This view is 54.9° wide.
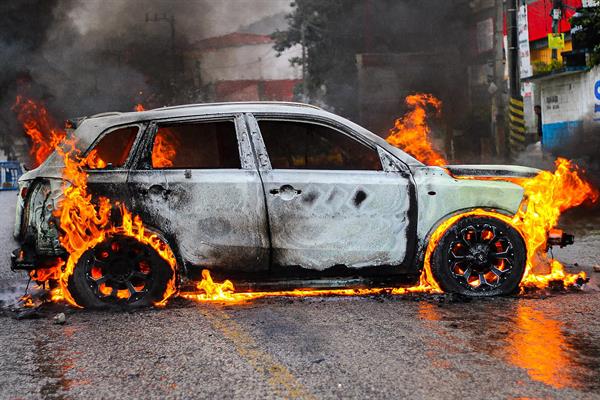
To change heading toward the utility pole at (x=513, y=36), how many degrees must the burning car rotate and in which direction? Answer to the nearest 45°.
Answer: approximately 45° to its left

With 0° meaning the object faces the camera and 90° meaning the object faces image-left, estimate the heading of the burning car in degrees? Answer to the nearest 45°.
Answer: approximately 270°

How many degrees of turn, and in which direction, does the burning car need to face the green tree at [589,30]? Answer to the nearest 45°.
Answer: approximately 45° to its left

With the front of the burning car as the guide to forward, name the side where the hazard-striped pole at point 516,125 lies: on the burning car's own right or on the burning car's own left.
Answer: on the burning car's own left
